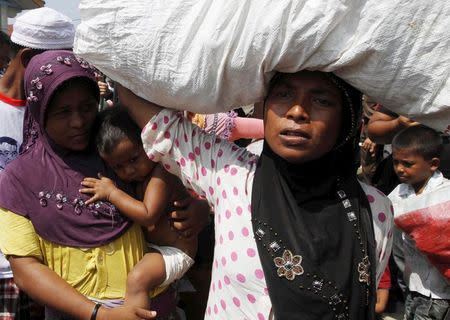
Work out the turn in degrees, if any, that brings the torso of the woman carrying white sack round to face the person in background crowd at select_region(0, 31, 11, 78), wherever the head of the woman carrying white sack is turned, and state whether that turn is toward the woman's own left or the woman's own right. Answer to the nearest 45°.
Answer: approximately 135° to the woman's own right

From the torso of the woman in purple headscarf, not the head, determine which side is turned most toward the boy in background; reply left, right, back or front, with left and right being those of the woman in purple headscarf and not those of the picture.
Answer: left

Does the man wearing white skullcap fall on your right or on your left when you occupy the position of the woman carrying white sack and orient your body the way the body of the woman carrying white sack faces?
on your right

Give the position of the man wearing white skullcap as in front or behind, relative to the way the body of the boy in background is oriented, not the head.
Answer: in front

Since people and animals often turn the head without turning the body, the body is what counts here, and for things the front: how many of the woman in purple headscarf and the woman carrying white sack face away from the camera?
0

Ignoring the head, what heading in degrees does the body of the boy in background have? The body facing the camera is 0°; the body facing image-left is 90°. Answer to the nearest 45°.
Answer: approximately 45°

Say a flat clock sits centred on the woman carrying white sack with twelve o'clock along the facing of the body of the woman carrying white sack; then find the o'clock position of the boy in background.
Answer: The boy in background is roughly at 7 o'clock from the woman carrying white sack.
